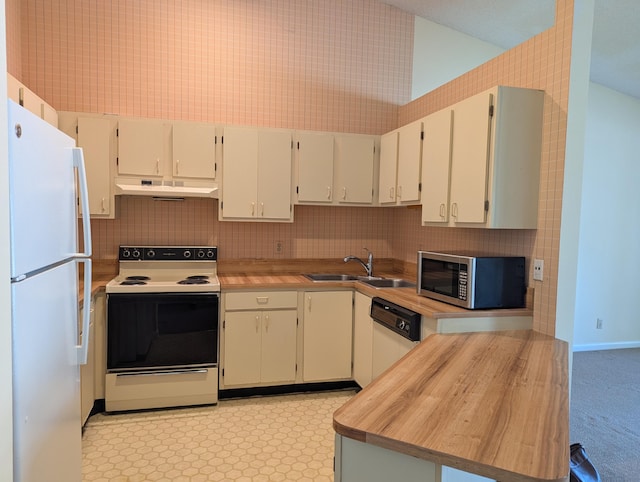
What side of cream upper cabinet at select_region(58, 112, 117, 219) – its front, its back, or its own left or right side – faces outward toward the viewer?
front

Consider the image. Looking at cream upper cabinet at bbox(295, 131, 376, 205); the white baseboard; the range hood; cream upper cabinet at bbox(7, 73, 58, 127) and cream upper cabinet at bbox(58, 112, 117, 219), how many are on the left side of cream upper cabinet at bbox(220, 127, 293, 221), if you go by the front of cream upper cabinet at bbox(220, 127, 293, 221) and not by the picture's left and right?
2

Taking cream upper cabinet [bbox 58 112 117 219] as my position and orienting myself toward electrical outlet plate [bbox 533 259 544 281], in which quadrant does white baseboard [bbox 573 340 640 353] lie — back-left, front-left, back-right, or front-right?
front-left

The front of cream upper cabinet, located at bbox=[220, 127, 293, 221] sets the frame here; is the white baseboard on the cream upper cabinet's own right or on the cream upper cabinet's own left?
on the cream upper cabinet's own left

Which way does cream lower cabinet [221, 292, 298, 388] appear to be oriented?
toward the camera

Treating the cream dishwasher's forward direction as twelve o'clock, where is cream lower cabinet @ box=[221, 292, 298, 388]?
The cream lower cabinet is roughly at 2 o'clock from the cream dishwasher.

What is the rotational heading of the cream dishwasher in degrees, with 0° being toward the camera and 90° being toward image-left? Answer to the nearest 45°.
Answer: approximately 45°

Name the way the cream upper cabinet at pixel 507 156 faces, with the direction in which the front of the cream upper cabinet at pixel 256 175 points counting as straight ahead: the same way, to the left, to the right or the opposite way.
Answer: to the right

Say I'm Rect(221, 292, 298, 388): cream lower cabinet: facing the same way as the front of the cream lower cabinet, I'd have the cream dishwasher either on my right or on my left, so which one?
on my left

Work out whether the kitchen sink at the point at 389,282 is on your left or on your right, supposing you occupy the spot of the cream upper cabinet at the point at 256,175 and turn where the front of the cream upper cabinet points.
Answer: on your left

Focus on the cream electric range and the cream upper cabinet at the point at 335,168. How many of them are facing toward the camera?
2
